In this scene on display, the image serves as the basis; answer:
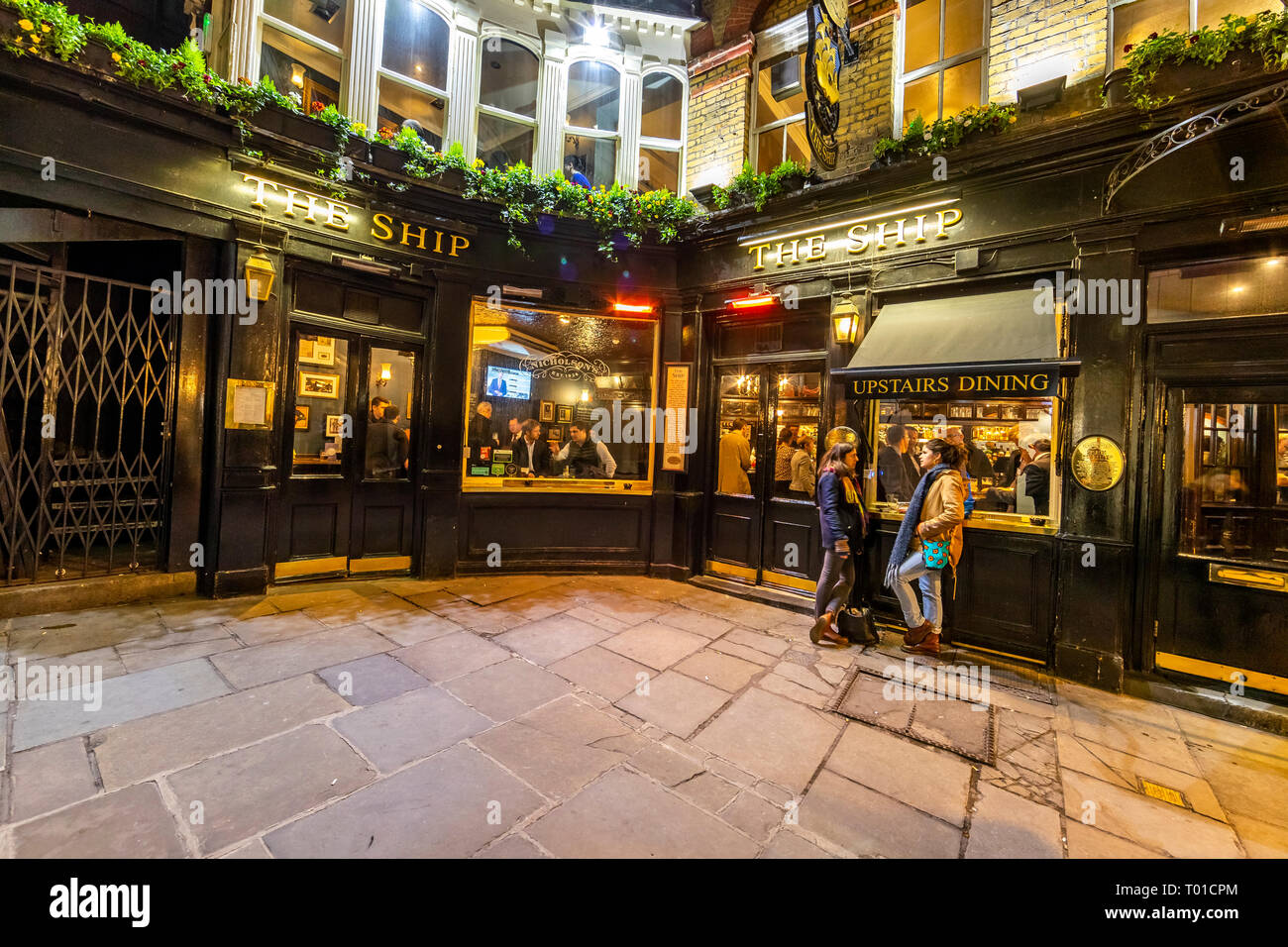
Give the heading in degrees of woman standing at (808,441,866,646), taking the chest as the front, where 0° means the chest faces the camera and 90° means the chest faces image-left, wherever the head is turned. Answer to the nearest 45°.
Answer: approximately 270°

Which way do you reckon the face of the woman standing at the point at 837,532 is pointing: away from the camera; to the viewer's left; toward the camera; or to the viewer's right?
to the viewer's right

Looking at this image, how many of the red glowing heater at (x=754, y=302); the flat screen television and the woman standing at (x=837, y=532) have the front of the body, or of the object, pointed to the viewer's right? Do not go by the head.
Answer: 1

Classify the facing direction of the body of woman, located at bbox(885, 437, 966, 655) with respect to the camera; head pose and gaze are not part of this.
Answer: to the viewer's left

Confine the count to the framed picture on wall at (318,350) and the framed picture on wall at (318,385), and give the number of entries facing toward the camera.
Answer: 2

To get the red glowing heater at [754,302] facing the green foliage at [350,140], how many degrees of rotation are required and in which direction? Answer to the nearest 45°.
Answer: approximately 45° to its right

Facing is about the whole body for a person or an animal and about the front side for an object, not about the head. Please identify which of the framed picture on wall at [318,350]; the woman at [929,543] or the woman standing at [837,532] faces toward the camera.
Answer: the framed picture on wall

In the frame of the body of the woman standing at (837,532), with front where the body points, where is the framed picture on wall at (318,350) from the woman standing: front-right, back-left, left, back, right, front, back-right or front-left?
back
